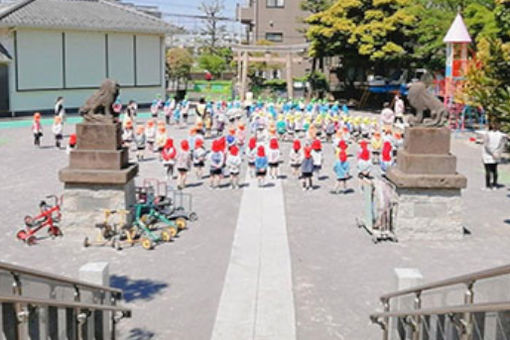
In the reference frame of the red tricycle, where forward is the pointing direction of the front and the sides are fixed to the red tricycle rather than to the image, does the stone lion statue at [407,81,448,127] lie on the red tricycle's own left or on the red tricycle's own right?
on the red tricycle's own right

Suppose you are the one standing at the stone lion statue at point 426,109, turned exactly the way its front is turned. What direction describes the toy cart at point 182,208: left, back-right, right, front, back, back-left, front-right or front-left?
front

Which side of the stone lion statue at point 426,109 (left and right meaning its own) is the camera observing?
left

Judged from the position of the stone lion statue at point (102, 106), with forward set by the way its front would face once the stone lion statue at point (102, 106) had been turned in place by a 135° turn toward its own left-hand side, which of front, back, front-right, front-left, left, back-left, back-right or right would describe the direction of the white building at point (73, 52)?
front-right

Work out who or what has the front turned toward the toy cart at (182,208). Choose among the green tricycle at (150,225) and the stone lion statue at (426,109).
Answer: the stone lion statue

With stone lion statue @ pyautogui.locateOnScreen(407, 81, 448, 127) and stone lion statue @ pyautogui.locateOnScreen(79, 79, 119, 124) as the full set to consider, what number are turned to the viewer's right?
1

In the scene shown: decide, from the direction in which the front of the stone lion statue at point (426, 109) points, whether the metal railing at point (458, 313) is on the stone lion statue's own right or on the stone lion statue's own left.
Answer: on the stone lion statue's own left

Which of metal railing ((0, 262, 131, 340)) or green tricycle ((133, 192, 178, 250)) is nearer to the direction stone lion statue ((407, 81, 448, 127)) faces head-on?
the green tricycle
